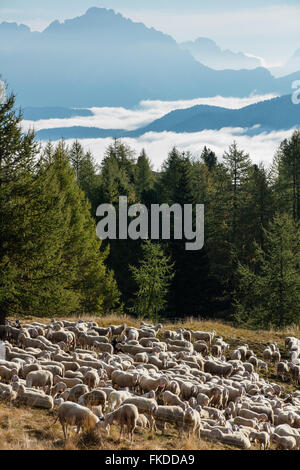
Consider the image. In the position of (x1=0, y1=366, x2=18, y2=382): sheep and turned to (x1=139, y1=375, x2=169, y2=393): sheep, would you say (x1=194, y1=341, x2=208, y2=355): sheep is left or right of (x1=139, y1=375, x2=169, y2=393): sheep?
left

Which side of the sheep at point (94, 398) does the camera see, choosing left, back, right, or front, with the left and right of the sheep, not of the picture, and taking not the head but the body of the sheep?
left

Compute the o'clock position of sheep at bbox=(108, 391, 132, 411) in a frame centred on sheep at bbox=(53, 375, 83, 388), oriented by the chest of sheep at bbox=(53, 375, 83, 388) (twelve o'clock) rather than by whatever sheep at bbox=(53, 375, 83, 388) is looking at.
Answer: sheep at bbox=(108, 391, 132, 411) is roughly at 8 o'clock from sheep at bbox=(53, 375, 83, 388).

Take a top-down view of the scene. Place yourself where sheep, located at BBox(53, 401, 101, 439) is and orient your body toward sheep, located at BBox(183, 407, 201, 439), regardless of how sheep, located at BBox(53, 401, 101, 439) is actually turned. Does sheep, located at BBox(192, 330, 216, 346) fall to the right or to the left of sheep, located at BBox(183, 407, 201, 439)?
left

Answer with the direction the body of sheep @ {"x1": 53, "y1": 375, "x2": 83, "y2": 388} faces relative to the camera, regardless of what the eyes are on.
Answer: to the viewer's left
